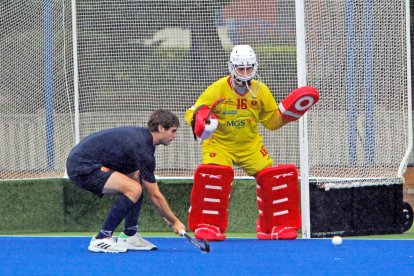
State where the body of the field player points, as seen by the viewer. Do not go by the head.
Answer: to the viewer's right

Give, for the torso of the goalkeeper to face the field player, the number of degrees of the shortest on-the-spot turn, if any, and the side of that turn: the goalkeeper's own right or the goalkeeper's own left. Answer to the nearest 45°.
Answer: approximately 45° to the goalkeeper's own right

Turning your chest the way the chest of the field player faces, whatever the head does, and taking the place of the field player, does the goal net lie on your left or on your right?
on your left

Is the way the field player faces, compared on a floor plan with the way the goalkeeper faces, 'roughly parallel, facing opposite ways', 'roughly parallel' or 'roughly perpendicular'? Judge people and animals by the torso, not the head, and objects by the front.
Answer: roughly perpendicular

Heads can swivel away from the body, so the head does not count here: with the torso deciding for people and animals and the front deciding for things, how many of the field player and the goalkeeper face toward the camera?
1

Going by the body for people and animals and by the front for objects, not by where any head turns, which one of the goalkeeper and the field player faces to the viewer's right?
the field player

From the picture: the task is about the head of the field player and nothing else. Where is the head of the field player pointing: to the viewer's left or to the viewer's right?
to the viewer's right

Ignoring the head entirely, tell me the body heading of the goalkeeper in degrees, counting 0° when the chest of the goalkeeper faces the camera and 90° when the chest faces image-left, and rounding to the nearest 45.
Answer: approximately 0°
